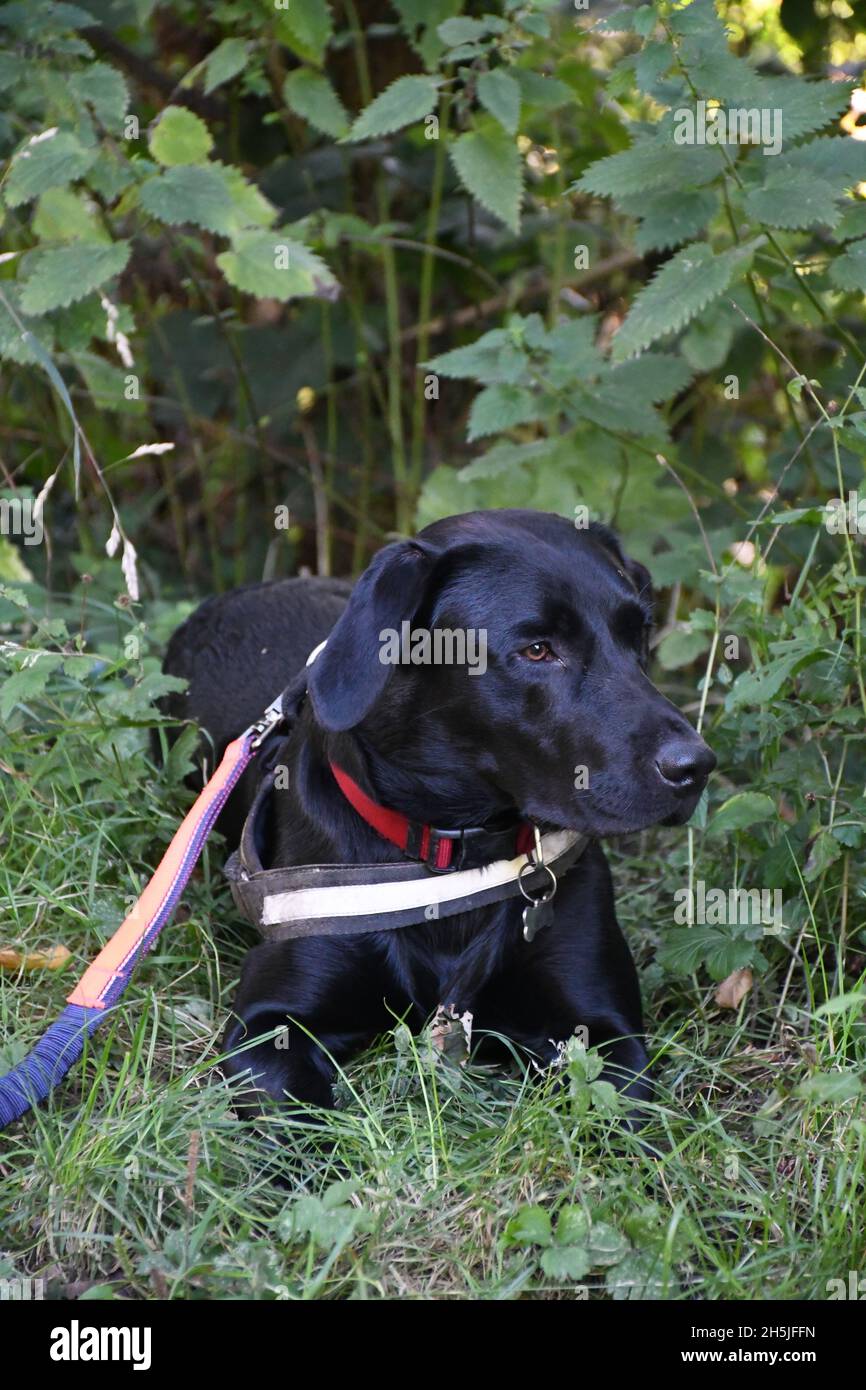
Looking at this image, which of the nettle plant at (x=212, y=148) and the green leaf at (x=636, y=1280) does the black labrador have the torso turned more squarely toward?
the green leaf

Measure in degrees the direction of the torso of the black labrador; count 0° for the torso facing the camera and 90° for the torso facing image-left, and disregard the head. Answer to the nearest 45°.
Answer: approximately 315°

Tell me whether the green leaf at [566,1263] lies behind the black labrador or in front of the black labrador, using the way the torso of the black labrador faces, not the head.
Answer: in front

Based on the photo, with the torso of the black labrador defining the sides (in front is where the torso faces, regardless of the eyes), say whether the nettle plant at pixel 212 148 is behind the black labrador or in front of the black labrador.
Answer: behind

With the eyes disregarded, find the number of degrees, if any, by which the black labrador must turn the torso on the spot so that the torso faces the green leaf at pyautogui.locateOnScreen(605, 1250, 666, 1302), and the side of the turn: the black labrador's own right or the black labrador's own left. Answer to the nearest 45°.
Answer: approximately 45° to the black labrador's own right
